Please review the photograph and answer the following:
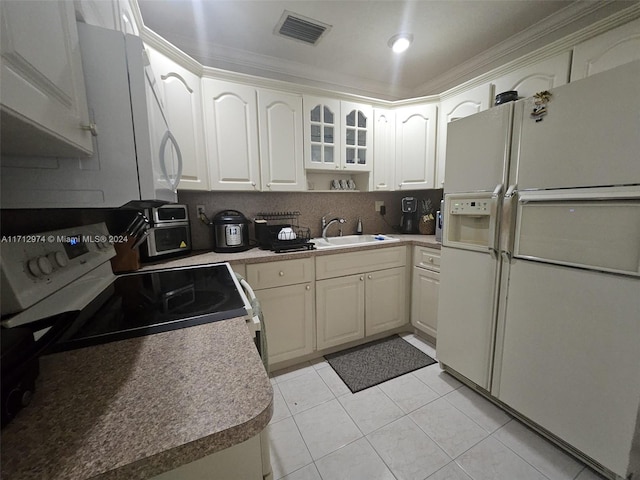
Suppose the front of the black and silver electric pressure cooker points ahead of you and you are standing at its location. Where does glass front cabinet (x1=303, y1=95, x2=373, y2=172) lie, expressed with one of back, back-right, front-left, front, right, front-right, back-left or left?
left

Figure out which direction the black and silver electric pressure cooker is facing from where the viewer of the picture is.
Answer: facing the viewer

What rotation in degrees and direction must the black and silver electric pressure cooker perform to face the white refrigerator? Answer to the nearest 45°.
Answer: approximately 45° to its left

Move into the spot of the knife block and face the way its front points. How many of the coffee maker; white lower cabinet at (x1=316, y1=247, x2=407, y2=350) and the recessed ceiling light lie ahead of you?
3

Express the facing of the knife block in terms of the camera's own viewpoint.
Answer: facing to the right of the viewer

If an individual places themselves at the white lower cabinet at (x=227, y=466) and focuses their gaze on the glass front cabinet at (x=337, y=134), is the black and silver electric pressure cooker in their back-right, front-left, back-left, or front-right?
front-left

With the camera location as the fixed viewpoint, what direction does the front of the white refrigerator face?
facing the viewer and to the left of the viewer

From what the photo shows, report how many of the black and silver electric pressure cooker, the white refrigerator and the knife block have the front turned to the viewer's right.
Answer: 1

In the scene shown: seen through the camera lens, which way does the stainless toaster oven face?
facing the viewer and to the right of the viewer

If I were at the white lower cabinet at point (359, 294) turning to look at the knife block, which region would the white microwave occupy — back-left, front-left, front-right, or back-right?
front-left

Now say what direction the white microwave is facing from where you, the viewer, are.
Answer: facing to the right of the viewer

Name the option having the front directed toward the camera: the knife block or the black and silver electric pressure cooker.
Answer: the black and silver electric pressure cooker

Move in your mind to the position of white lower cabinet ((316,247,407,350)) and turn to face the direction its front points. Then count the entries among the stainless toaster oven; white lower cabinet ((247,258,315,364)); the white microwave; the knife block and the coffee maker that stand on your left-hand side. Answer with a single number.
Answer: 1
